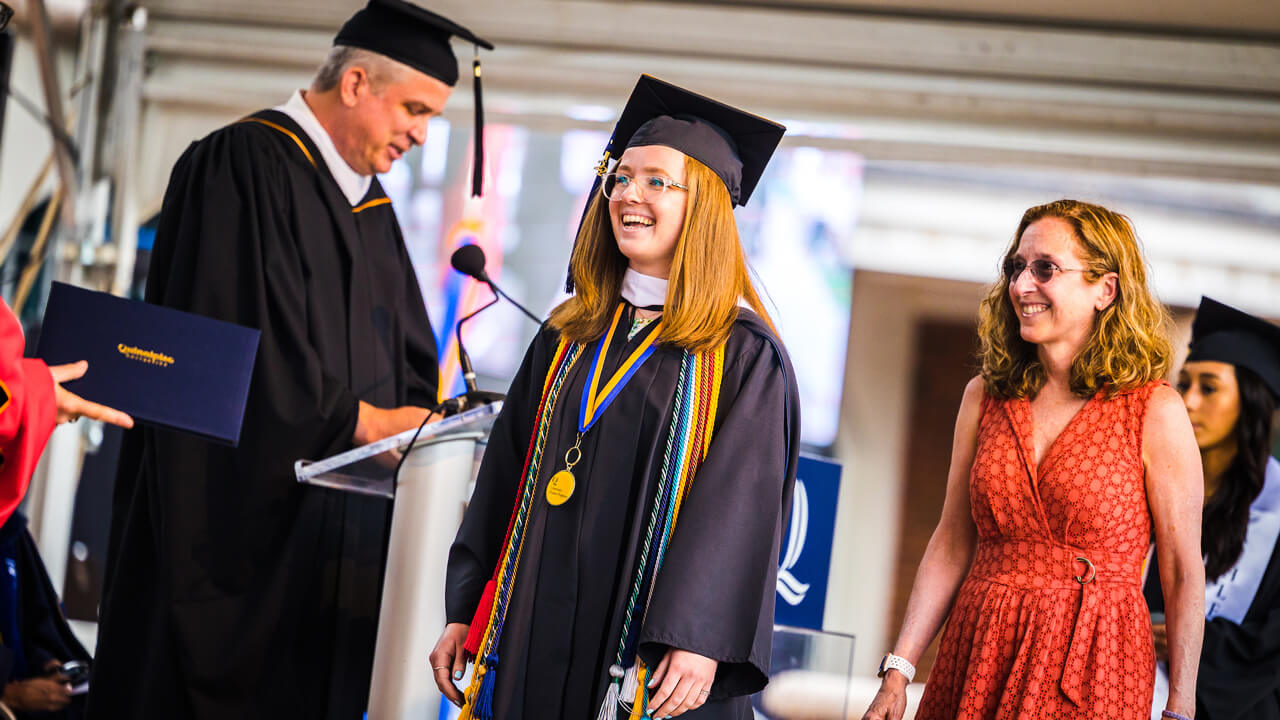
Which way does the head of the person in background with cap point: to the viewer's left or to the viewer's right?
to the viewer's left

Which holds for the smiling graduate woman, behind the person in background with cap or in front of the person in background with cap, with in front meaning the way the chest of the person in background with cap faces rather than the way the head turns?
in front

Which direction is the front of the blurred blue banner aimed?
toward the camera

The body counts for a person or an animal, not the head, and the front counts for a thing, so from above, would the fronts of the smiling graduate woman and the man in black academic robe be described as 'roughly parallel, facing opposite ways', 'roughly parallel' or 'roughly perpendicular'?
roughly perpendicular

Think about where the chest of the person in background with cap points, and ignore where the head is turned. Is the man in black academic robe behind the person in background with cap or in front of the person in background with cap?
in front

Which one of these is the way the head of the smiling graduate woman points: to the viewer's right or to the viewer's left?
to the viewer's left

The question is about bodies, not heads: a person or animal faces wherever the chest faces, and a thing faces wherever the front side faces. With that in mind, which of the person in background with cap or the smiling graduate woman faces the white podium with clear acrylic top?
the person in background with cap

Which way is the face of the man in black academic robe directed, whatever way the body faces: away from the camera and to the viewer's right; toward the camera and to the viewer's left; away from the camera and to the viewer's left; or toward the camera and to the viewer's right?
toward the camera and to the viewer's right

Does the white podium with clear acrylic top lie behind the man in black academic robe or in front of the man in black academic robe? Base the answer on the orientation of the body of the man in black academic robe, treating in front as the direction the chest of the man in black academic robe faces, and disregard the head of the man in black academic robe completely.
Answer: in front
